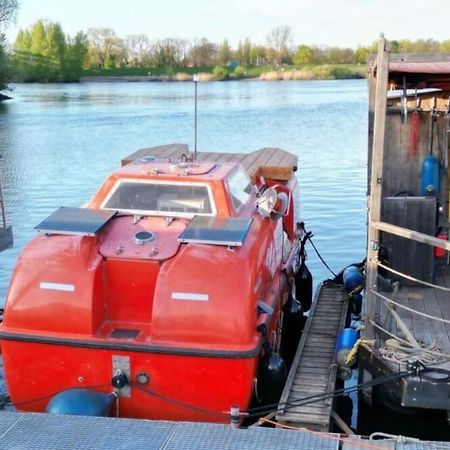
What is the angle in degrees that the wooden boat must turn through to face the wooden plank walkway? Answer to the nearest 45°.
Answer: approximately 45° to its right

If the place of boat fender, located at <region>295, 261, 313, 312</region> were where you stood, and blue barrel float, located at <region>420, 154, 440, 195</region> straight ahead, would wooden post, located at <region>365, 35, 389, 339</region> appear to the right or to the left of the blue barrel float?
right
